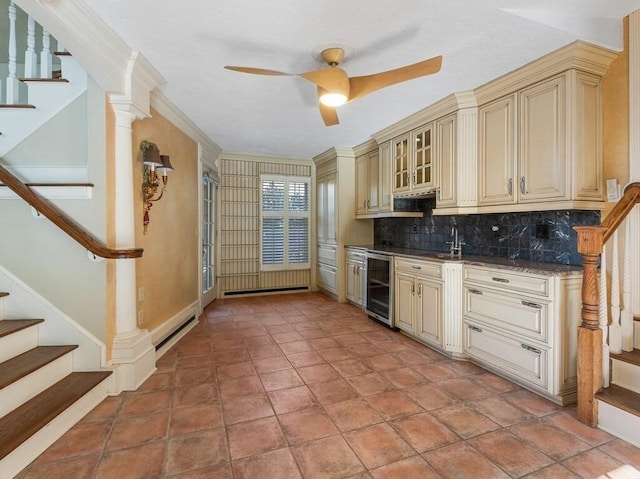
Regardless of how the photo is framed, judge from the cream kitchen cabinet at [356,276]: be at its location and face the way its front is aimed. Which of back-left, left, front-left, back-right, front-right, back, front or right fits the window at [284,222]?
right

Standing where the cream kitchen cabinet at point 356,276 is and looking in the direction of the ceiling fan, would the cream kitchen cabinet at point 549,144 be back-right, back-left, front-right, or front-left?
front-left

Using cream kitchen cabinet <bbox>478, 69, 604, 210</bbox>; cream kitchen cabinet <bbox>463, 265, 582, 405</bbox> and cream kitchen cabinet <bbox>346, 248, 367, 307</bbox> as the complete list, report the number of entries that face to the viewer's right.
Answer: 0

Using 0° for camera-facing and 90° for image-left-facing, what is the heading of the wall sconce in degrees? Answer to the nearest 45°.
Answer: approximately 315°

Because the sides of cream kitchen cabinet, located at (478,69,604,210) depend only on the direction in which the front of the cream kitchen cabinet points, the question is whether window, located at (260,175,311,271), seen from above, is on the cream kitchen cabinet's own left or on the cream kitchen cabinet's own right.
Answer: on the cream kitchen cabinet's own right

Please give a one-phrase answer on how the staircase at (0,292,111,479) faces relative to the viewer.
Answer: facing the viewer and to the right of the viewer

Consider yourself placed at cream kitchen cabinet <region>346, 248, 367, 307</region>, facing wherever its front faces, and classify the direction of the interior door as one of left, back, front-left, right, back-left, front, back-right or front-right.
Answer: front-right

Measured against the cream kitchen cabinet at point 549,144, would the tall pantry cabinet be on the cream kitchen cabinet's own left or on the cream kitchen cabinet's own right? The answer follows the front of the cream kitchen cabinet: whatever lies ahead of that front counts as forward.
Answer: on the cream kitchen cabinet's own right

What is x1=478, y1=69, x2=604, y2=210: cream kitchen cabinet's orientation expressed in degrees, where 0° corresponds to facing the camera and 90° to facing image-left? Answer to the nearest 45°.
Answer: approximately 45°

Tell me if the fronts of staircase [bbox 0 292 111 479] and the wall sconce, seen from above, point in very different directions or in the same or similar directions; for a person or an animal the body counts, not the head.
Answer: same or similar directions

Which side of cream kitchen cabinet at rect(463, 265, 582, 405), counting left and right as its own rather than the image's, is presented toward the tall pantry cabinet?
right

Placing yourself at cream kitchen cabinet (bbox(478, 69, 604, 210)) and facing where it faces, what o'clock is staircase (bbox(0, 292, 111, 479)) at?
The staircase is roughly at 12 o'clock from the cream kitchen cabinet.

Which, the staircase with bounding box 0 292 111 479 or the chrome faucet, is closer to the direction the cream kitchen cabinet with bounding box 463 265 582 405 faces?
the staircase

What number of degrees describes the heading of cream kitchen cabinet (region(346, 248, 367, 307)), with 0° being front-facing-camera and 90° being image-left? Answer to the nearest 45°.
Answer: approximately 45°
